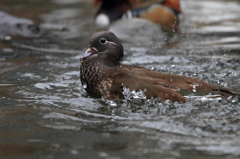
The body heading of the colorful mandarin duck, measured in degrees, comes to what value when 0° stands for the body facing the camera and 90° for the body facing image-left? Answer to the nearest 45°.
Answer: approximately 90°

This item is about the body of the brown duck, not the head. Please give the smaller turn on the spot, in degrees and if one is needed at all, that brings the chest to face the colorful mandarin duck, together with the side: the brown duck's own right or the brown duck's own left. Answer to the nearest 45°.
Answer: approximately 90° to the brown duck's own right

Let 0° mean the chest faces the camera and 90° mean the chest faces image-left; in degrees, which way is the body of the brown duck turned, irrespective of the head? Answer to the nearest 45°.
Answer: approximately 90°

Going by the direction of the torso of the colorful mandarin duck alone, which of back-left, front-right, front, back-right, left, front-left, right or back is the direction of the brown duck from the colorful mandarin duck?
left
